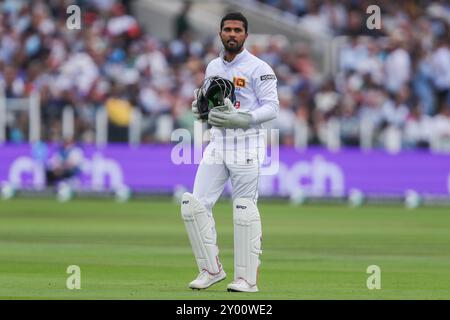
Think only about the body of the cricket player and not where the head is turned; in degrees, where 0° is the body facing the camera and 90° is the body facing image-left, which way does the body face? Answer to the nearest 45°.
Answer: approximately 45°

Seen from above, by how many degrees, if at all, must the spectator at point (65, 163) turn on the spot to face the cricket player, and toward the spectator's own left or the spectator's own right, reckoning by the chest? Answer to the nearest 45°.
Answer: approximately 45° to the spectator's own left

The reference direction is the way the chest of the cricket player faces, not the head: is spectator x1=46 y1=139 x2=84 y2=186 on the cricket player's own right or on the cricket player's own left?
on the cricket player's own right

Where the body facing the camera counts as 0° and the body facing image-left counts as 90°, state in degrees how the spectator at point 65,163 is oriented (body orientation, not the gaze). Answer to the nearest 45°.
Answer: approximately 45°
